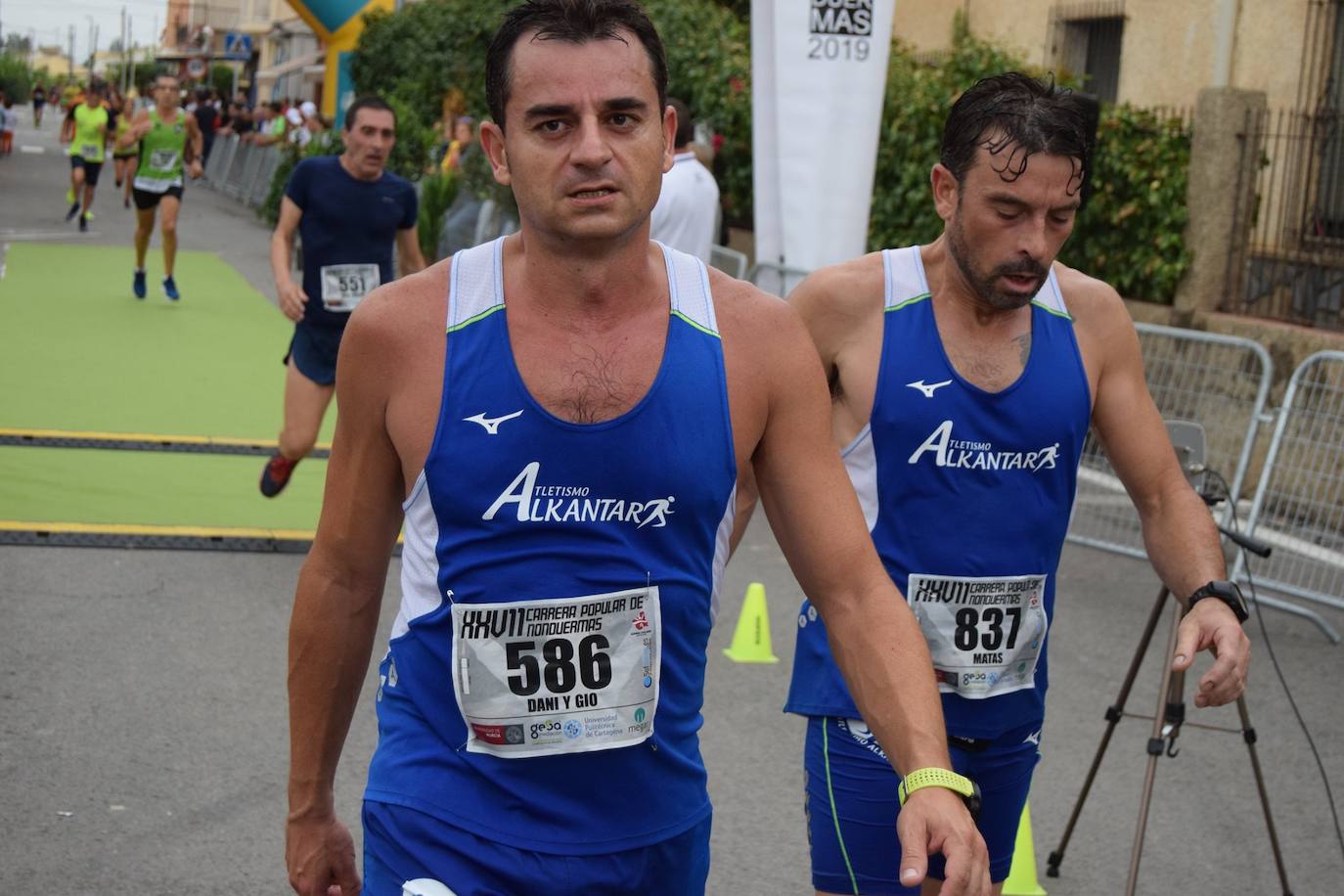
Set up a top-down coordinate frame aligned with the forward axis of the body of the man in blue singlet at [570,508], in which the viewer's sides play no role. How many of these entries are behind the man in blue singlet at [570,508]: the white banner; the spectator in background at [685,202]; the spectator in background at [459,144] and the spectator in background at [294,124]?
4

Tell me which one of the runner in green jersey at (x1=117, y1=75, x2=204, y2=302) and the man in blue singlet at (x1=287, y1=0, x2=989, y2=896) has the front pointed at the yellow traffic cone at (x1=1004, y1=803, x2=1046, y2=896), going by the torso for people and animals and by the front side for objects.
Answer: the runner in green jersey

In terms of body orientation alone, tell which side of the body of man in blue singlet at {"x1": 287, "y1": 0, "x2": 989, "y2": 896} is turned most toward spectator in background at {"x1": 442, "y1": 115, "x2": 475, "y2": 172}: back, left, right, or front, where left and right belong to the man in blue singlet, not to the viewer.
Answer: back

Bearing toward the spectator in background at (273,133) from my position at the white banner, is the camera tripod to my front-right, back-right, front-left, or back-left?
back-left

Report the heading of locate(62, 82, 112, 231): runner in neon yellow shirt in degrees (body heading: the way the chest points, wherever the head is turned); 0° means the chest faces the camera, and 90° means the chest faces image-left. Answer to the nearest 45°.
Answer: approximately 0°

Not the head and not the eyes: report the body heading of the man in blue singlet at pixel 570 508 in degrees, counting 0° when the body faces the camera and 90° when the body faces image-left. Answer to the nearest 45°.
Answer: approximately 0°

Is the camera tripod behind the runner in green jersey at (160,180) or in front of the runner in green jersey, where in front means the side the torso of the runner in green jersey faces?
in front

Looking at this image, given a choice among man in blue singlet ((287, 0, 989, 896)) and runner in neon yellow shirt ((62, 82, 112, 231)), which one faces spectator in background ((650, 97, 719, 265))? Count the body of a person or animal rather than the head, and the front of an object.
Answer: the runner in neon yellow shirt

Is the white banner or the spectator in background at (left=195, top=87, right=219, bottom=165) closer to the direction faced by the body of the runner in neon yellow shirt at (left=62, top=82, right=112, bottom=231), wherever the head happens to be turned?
the white banner

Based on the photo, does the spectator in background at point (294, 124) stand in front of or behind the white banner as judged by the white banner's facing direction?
behind
